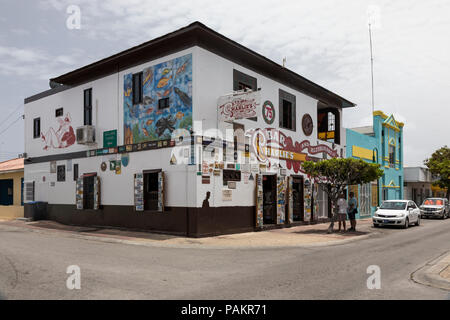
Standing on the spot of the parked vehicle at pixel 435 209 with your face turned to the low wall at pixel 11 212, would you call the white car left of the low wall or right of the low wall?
left

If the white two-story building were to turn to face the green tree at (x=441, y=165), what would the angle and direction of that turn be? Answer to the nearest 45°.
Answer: approximately 90° to its left

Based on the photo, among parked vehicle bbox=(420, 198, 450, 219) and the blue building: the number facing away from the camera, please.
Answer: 0

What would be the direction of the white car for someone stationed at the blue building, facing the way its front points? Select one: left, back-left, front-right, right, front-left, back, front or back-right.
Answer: front-right
